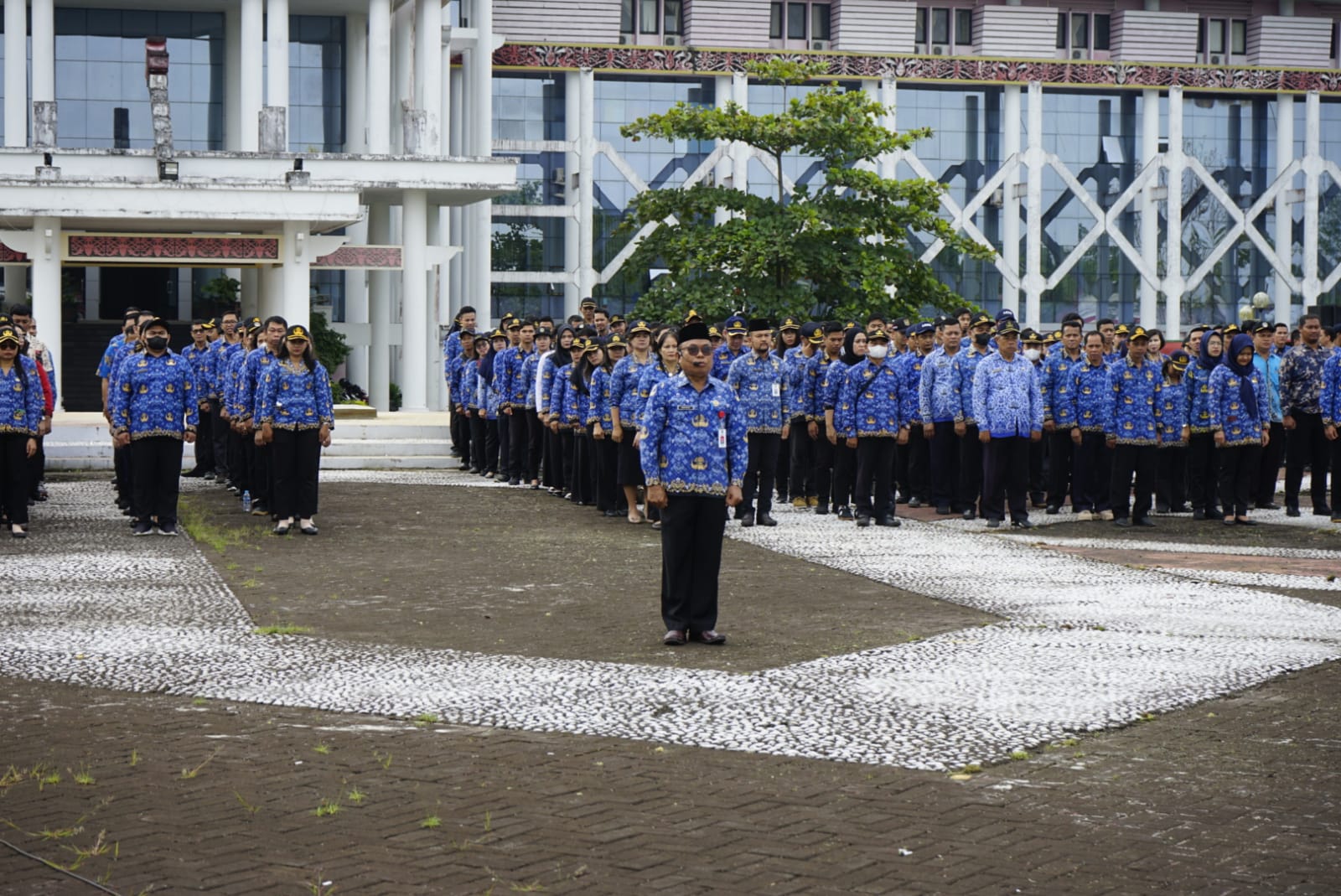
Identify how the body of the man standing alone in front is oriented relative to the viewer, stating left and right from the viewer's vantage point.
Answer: facing the viewer

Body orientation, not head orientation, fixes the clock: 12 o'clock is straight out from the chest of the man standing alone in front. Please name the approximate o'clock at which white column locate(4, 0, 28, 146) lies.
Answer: The white column is roughly at 5 o'clock from the man standing alone in front.

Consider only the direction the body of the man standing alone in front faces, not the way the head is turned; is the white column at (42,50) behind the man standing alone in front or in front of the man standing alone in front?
behind

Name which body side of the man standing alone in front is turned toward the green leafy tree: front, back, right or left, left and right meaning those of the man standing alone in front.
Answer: back

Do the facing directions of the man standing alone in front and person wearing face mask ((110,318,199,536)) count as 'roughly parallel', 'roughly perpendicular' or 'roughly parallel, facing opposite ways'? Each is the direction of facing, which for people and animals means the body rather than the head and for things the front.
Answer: roughly parallel

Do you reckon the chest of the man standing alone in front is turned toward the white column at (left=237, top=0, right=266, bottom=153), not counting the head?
no

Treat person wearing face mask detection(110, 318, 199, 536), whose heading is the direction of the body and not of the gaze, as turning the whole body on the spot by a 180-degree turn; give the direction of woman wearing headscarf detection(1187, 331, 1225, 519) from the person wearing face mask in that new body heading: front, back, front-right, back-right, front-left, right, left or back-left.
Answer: right

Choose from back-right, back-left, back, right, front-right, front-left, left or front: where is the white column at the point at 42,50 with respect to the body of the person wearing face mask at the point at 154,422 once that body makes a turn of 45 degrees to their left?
back-left

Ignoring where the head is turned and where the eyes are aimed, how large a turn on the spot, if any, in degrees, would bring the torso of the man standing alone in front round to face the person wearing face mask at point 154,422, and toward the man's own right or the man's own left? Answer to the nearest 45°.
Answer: approximately 135° to the man's own right

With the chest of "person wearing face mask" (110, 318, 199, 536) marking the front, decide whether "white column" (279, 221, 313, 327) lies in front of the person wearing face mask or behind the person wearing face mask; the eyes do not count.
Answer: behind

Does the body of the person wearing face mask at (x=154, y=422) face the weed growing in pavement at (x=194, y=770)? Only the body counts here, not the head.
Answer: yes

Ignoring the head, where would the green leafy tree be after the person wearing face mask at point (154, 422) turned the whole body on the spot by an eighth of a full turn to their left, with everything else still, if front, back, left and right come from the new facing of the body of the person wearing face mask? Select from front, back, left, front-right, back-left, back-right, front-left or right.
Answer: left

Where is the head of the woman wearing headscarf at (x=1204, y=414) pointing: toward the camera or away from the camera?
toward the camera

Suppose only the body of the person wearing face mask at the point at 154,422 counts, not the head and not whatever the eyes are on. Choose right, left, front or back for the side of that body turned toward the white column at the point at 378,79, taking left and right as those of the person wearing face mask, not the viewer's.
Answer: back

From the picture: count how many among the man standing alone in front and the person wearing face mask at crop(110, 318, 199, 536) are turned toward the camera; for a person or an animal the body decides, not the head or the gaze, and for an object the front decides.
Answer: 2

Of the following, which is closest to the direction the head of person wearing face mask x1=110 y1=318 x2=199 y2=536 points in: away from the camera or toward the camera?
toward the camera
